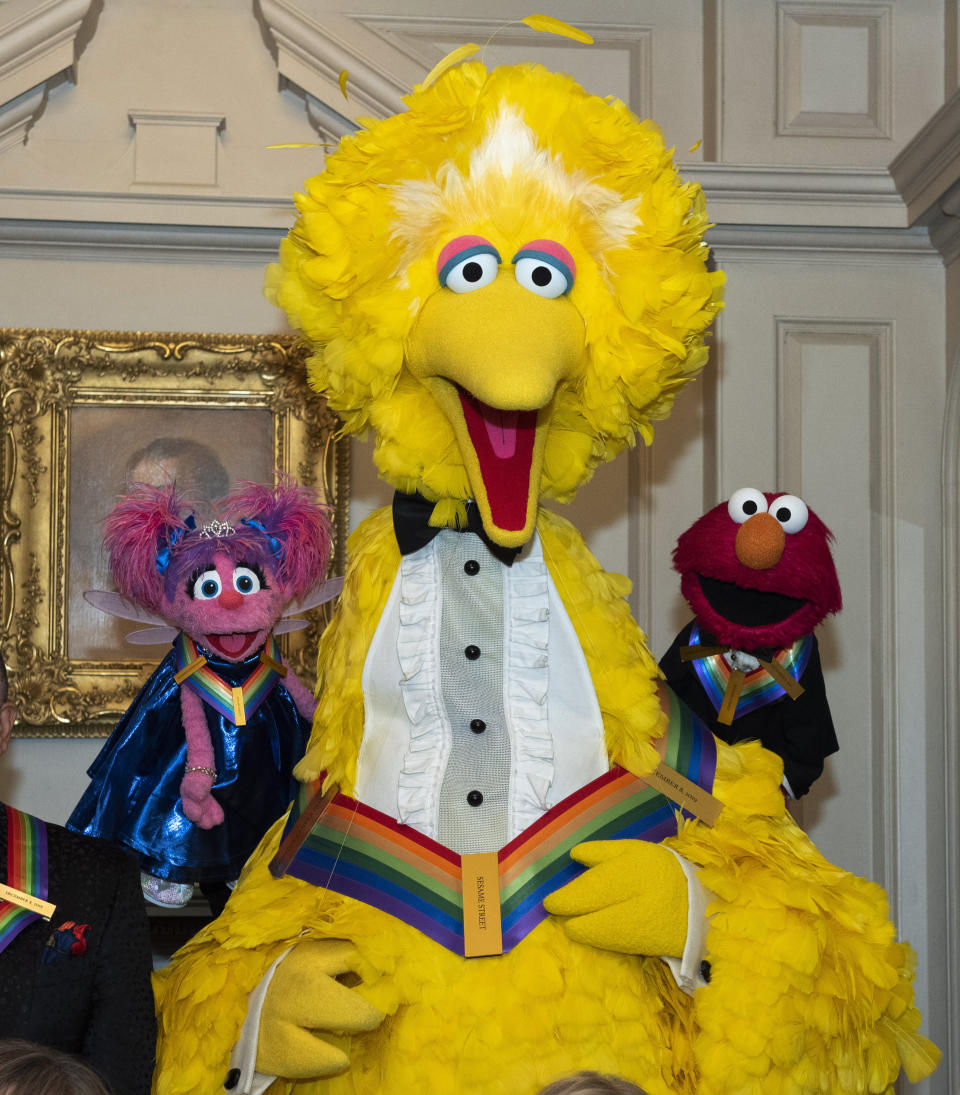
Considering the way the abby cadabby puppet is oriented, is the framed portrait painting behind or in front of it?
behind

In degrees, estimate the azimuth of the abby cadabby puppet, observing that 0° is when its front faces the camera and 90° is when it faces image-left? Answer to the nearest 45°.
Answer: approximately 0°

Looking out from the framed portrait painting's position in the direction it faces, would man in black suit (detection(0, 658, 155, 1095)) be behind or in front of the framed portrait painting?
in front

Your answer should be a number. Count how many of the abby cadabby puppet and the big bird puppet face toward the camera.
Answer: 2

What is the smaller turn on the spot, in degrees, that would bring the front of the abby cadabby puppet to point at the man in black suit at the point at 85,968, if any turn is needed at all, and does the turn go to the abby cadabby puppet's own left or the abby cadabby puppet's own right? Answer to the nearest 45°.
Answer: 0° — it already faces them

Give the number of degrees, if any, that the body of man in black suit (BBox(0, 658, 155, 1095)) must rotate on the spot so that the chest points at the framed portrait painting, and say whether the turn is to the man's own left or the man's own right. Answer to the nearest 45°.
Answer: approximately 180°

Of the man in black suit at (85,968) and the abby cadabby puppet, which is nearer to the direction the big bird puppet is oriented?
the man in black suit

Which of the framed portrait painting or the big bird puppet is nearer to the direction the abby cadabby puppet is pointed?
the big bird puppet
